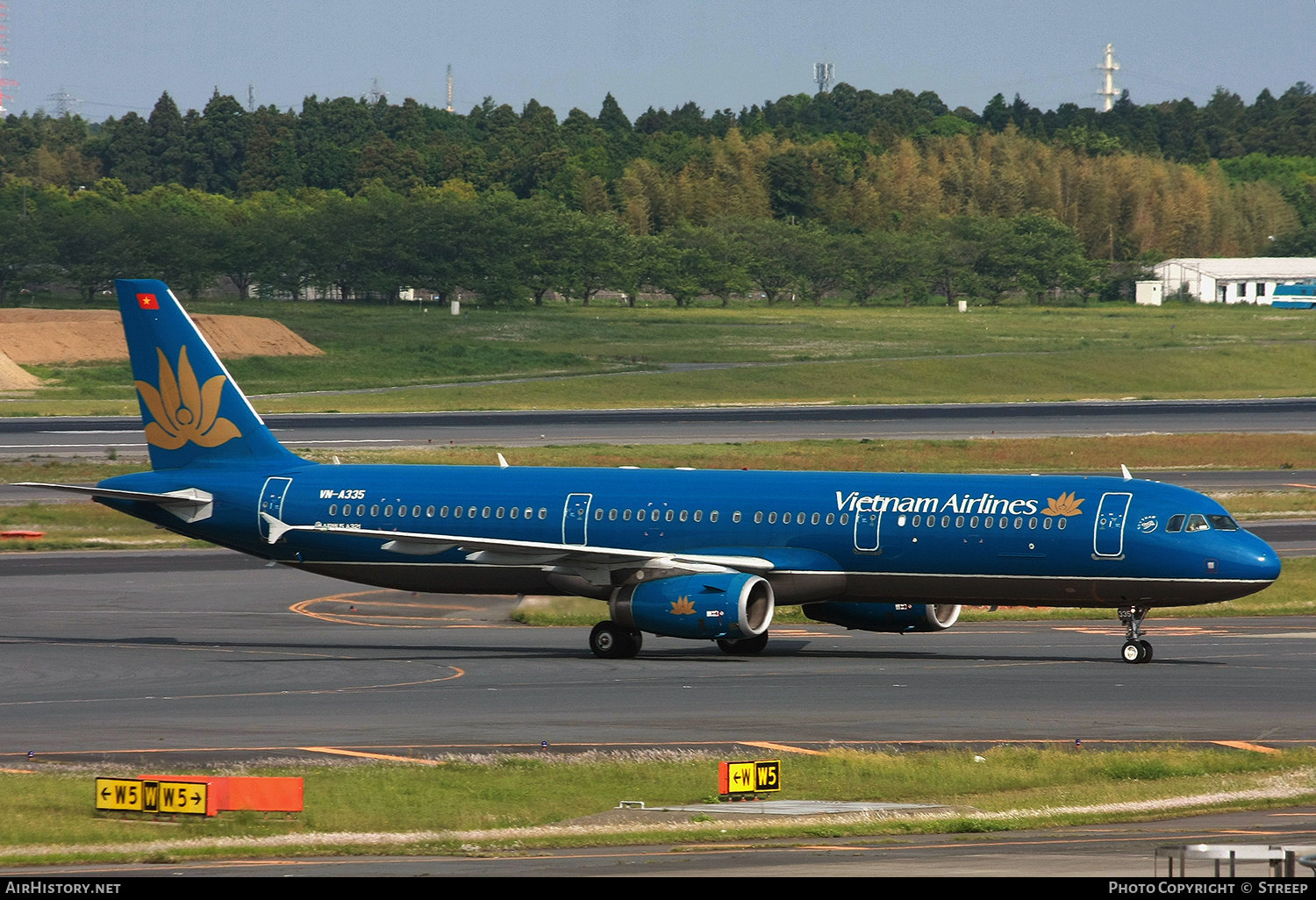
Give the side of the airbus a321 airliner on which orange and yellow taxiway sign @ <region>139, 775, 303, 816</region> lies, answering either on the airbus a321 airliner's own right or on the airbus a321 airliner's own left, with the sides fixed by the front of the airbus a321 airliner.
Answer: on the airbus a321 airliner's own right

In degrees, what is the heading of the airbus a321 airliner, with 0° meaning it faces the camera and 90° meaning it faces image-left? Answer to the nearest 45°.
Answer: approximately 315°
